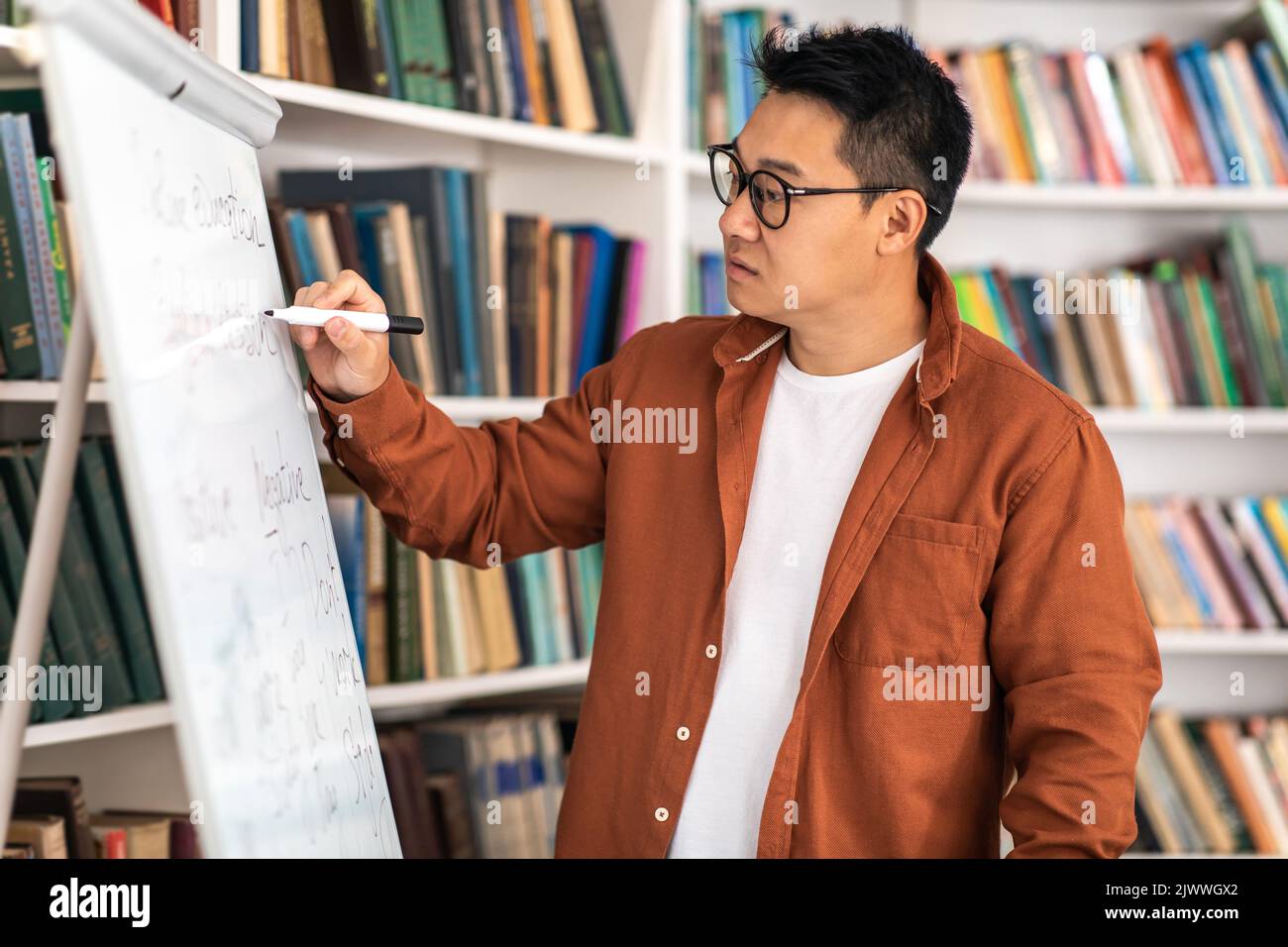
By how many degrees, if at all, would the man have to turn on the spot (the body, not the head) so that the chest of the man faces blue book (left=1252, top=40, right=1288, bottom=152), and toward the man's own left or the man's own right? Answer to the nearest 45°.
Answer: approximately 180°

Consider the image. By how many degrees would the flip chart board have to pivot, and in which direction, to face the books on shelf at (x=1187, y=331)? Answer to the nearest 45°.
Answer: approximately 90° to its left

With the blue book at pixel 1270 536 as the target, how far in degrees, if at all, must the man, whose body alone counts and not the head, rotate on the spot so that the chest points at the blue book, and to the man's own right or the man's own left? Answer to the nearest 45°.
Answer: approximately 180°

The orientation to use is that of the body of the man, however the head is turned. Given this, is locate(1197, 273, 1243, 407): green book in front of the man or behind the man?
behind

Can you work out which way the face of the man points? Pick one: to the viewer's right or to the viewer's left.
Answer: to the viewer's left

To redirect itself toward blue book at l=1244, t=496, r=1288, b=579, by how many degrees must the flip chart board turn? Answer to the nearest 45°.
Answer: approximately 90° to its left

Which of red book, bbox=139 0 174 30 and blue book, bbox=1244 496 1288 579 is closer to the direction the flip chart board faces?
the blue book

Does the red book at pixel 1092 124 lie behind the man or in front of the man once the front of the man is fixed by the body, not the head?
behind

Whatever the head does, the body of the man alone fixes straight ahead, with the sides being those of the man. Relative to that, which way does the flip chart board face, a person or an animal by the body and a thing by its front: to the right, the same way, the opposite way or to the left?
to the left

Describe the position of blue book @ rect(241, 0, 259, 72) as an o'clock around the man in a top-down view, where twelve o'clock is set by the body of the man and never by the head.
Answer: The blue book is roughly at 2 o'clock from the man.

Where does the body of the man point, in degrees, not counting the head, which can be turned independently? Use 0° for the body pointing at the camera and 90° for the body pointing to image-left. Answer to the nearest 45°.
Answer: approximately 45°
